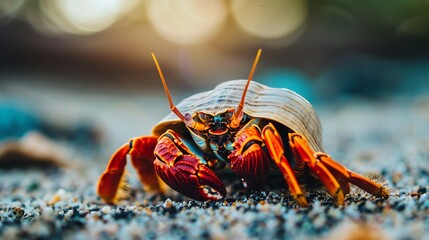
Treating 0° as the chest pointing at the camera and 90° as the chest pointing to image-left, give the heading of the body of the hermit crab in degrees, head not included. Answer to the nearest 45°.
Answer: approximately 0°
